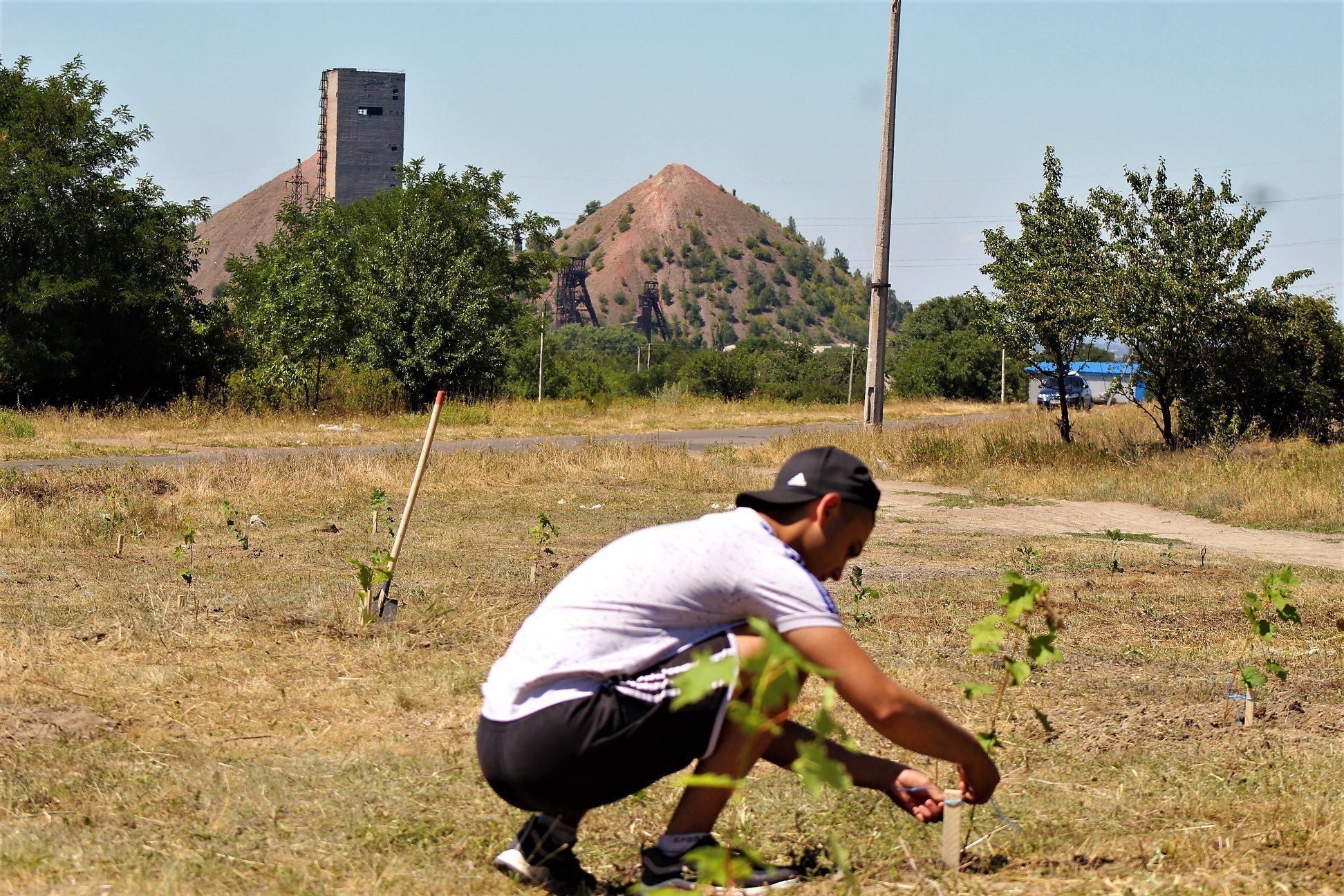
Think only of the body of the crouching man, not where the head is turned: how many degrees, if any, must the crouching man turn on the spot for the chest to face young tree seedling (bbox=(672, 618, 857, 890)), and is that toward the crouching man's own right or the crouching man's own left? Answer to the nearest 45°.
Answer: approximately 90° to the crouching man's own right

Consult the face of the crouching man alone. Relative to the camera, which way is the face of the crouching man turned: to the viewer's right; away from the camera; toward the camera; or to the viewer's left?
to the viewer's right

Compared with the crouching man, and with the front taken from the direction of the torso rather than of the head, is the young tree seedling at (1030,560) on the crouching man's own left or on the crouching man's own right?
on the crouching man's own left

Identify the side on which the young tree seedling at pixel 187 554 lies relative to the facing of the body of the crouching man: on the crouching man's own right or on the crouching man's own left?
on the crouching man's own left

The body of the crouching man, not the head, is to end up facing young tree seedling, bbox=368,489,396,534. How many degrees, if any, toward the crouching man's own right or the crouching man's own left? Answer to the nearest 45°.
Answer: approximately 90° to the crouching man's own left

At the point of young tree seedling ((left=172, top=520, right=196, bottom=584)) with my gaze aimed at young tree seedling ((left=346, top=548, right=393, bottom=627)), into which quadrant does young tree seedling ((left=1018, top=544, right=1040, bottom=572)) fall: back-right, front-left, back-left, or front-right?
front-left

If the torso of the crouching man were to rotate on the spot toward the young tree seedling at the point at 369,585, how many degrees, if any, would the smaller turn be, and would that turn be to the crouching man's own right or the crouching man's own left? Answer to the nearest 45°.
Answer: approximately 135° to the crouching man's own left

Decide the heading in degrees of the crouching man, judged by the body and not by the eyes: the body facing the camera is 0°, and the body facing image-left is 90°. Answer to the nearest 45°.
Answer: approximately 270°

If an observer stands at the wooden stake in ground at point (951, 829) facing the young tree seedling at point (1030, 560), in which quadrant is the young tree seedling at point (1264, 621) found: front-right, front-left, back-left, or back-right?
front-right

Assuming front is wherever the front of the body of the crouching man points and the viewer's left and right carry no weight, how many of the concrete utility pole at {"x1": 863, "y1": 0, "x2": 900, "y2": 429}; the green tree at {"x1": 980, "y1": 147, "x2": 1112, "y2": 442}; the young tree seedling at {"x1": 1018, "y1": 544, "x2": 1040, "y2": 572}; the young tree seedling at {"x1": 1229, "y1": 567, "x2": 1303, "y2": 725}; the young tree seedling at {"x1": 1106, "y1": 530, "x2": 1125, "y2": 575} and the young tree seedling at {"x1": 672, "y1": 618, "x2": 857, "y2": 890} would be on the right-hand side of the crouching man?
1

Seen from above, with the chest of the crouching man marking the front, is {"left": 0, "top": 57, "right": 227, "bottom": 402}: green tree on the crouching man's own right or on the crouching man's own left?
on the crouching man's own left

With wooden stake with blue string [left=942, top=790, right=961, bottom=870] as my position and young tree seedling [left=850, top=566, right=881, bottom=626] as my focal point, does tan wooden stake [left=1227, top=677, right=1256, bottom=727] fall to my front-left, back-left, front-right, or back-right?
front-right

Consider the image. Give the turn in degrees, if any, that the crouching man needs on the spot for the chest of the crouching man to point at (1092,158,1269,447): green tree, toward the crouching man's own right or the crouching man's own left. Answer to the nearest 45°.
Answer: approximately 90° to the crouching man's own left

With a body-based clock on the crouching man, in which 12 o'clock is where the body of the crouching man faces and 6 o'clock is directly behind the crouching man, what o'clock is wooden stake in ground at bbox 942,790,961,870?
The wooden stake in ground is roughly at 11 o'clock from the crouching man.
